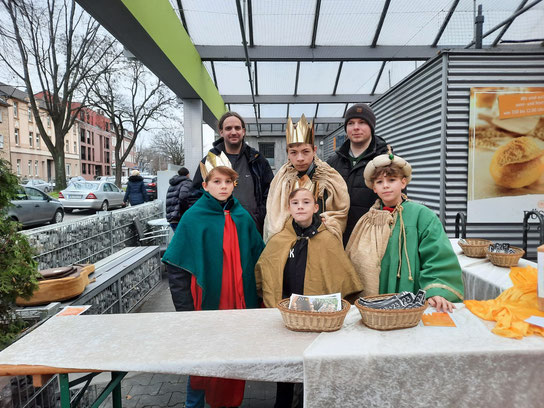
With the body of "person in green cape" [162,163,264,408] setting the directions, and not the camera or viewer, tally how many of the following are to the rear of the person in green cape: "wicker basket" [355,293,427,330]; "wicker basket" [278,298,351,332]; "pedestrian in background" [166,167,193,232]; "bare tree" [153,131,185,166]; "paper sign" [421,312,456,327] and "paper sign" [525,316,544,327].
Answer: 2

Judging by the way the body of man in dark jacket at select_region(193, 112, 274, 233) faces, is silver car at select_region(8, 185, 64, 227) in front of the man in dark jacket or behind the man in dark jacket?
behind

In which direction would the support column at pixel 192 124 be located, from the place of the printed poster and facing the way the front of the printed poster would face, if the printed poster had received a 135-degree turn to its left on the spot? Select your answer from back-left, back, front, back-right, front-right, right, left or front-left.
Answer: back-left

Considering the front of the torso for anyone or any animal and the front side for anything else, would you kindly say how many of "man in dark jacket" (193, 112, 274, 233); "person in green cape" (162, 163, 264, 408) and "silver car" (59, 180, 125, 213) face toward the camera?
2

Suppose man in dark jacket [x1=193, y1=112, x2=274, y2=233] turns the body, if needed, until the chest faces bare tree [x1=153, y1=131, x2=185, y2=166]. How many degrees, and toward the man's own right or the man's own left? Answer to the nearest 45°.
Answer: approximately 180°

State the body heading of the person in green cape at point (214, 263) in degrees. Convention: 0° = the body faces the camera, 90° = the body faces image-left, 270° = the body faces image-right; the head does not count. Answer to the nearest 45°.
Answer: approximately 0°

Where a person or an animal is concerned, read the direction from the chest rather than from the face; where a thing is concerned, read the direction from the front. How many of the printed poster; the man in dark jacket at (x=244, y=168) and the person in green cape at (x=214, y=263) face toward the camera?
3

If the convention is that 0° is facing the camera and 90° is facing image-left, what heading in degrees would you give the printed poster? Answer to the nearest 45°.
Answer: approximately 0°

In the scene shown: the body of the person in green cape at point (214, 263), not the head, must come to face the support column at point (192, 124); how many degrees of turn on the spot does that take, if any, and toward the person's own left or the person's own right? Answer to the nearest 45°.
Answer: approximately 180°

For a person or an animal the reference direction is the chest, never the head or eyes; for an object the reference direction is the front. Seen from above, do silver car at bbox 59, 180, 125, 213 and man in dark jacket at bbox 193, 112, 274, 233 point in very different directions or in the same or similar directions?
very different directions
